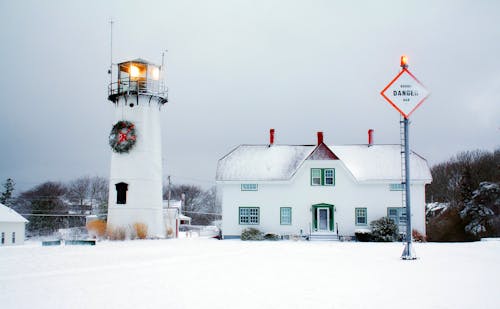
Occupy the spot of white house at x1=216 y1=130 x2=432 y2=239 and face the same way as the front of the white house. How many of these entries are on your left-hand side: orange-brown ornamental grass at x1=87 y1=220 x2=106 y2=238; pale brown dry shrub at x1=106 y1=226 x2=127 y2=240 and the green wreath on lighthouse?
0

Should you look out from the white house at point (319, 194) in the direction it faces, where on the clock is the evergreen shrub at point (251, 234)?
The evergreen shrub is roughly at 2 o'clock from the white house.

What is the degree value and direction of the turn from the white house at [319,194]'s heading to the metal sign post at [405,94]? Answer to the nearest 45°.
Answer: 0° — it already faces it

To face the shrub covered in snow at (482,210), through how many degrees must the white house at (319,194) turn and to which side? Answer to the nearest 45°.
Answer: approximately 135° to its left

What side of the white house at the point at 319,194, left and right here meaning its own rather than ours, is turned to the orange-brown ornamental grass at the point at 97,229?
right

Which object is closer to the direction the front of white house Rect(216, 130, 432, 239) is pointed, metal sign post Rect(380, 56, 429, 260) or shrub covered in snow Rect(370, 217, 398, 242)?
the metal sign post

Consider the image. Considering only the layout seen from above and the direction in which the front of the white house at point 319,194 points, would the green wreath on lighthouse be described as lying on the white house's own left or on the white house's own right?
on the white house's own right

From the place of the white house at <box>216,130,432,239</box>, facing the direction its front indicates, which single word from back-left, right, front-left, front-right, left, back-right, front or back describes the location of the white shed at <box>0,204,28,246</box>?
right

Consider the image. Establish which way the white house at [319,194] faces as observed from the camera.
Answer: facing the viewer

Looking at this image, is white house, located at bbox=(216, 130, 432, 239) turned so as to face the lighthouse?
no
